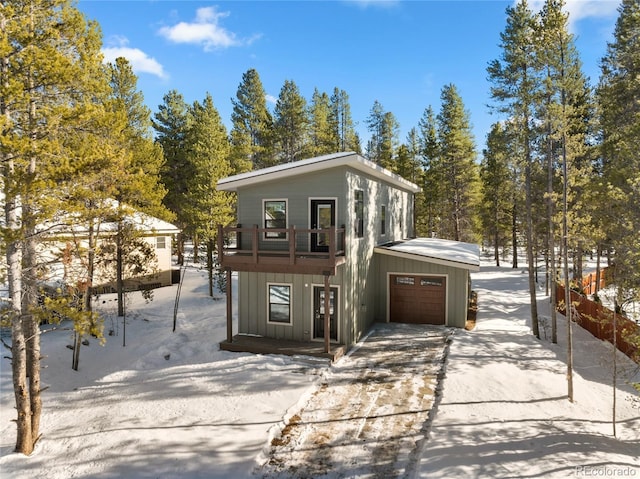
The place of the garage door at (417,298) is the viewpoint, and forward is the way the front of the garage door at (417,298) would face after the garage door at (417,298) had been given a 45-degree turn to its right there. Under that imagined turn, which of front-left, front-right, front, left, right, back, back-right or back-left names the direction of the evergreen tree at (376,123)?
back-right

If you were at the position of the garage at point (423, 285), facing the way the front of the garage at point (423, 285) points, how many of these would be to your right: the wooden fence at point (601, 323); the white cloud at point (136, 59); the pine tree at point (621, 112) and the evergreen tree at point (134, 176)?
2

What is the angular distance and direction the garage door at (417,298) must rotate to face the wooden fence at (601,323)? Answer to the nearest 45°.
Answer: approximately 90° to its left

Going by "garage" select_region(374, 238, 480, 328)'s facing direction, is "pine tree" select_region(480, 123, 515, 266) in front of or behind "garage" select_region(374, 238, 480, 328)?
behind

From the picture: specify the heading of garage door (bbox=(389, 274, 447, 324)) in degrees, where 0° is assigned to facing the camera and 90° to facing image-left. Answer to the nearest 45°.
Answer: approximately 0°

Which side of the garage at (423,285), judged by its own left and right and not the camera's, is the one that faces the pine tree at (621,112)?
left

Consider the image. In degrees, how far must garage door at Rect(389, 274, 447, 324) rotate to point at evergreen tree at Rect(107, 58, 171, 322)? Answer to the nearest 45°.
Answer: approximately 90° to its right

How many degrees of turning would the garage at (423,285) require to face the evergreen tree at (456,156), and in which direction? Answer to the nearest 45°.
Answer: approximately 180°

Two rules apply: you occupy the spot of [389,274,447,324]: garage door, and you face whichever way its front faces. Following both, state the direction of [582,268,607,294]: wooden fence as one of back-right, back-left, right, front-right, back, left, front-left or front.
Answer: back-left

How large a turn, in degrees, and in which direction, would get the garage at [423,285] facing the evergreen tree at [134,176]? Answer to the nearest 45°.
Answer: approximately 90° to its right

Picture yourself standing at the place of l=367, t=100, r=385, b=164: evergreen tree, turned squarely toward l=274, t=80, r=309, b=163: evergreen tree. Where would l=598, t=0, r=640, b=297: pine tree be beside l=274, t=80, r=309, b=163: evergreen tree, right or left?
left

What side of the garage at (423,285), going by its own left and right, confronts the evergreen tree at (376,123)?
back

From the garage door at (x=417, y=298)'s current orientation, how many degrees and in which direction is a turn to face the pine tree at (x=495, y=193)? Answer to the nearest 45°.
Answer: approximately 180°
